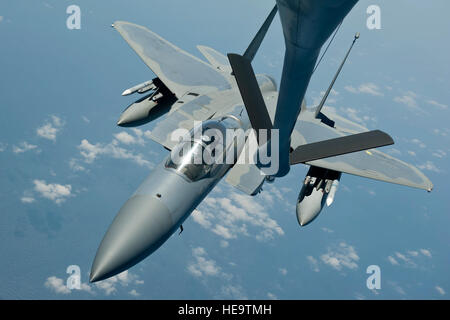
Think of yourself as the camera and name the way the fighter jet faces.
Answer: facing the viewer and to the left of the viewer
